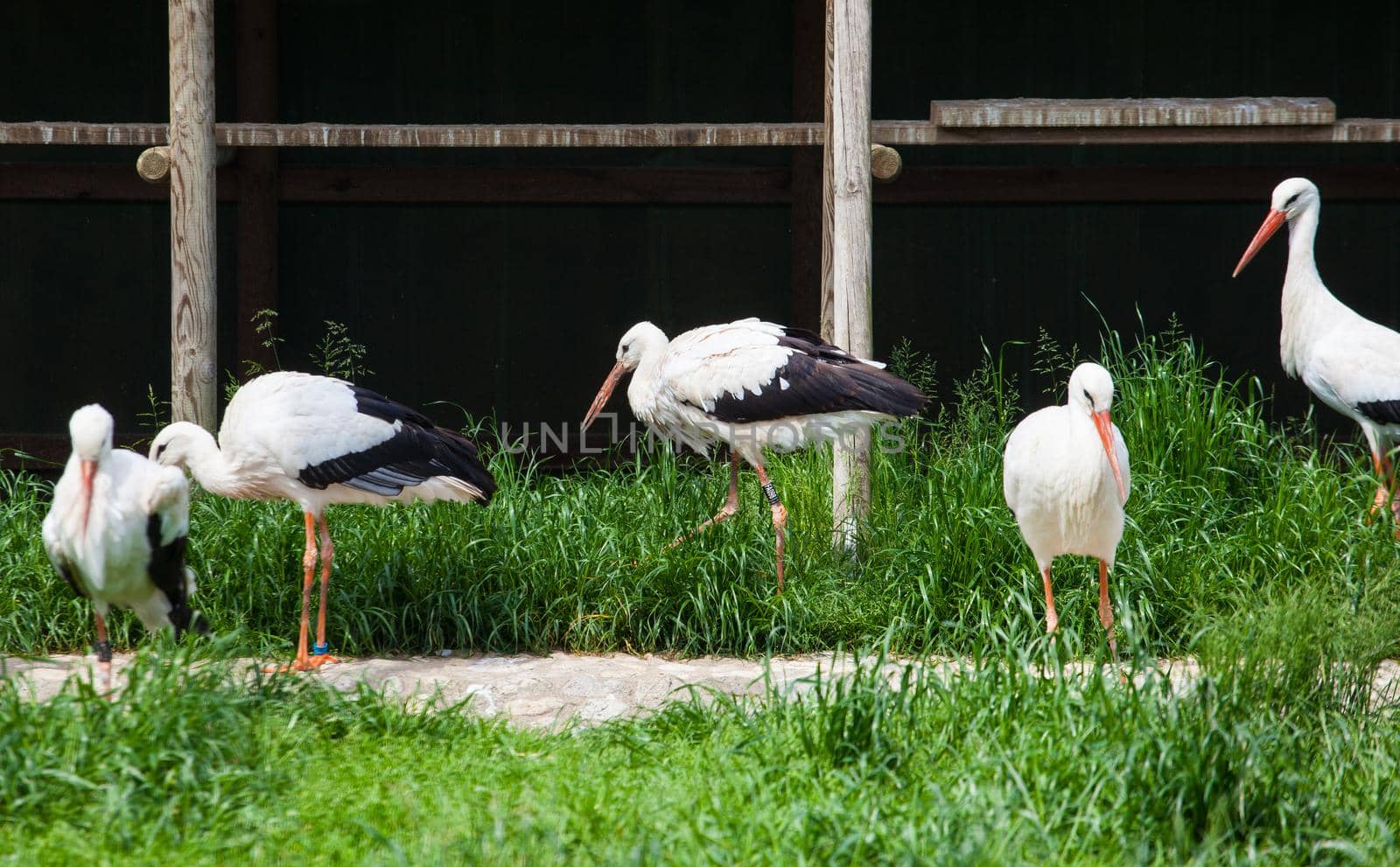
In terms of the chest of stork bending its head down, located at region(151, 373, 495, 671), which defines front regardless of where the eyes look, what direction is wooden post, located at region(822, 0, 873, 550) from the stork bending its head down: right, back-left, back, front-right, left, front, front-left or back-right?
back

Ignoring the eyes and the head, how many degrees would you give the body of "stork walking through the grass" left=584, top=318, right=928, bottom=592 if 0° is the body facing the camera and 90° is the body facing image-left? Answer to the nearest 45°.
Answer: approximately 90°

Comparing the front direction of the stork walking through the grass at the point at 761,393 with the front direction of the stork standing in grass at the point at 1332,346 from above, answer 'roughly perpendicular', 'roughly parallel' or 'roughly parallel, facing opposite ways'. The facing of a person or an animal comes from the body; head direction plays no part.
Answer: roughly parallel

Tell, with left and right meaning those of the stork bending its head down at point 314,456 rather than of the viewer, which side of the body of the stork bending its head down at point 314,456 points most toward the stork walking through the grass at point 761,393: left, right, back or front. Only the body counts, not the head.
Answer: back

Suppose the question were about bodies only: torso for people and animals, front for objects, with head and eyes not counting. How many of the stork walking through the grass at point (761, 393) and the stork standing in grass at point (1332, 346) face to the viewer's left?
2

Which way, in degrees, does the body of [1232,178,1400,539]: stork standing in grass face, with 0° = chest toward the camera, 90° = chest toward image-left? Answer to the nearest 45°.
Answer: approximately 90°

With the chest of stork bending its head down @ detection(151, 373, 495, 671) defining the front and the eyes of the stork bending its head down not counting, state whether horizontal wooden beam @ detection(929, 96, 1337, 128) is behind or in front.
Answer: behind

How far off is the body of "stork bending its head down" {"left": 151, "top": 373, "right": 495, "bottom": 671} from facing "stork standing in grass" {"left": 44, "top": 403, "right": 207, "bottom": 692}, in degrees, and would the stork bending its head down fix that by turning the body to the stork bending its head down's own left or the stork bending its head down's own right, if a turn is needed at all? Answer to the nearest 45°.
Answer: approximately 45° to the stork bending its head down's own left

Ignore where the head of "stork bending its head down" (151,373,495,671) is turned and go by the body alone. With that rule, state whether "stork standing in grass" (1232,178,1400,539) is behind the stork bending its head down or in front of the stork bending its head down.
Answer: behind

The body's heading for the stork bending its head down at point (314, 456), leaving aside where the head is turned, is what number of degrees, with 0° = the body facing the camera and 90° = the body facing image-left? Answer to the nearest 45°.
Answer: approximately 90°

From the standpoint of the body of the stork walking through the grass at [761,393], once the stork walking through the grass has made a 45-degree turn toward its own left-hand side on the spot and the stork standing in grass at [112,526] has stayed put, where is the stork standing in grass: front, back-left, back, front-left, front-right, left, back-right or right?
front

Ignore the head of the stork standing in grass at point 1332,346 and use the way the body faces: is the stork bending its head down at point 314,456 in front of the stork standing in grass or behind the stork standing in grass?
in front

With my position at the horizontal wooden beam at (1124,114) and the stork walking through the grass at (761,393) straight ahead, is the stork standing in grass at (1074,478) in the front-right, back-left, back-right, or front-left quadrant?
front-left

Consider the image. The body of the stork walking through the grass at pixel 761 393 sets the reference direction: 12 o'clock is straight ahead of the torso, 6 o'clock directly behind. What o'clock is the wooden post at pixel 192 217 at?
The wooden post is roughly at 12 o'clock from the stork walking through the grass.
